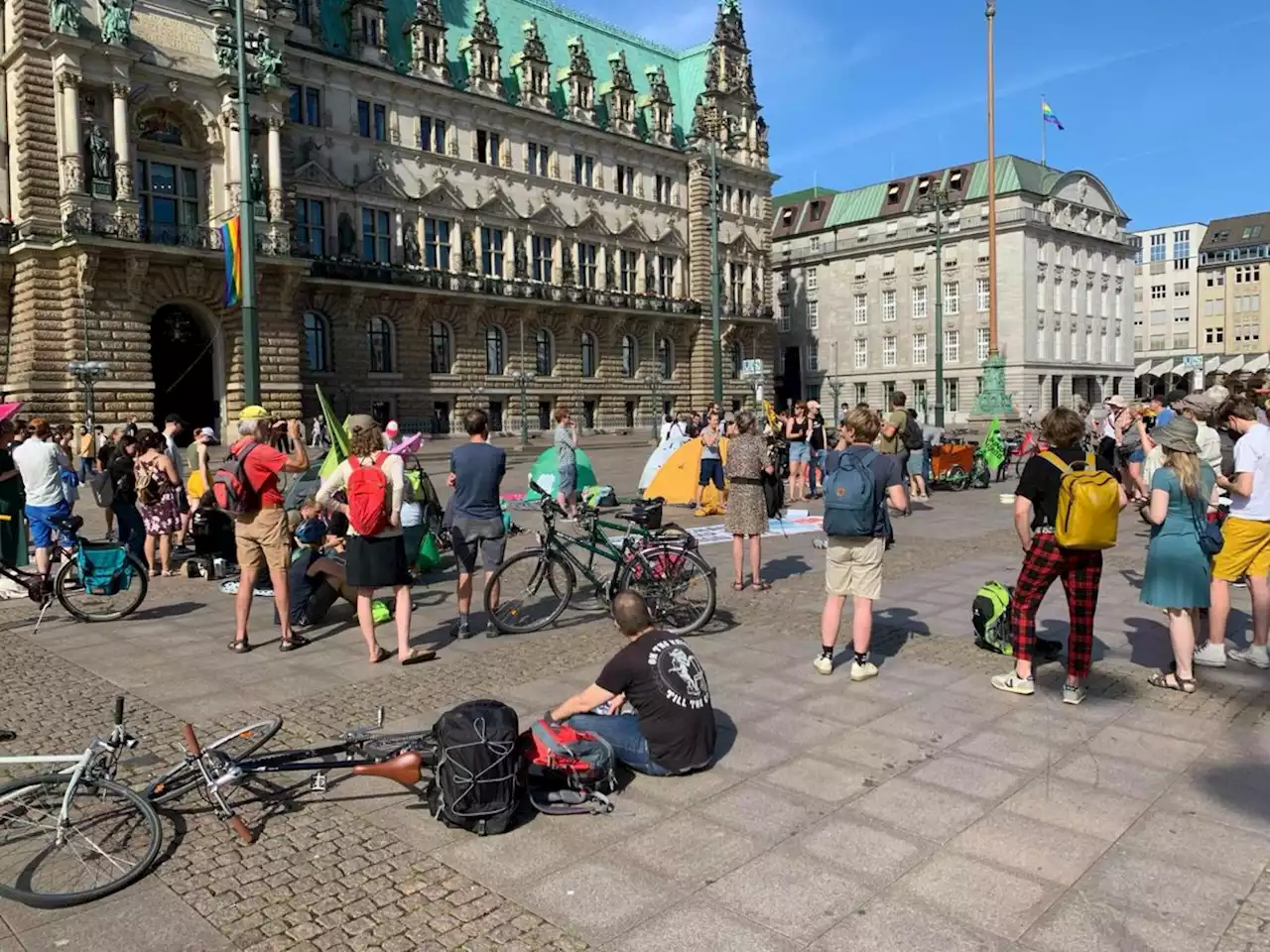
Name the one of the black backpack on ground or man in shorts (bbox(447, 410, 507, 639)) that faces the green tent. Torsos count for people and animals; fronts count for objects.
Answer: the man in shorts

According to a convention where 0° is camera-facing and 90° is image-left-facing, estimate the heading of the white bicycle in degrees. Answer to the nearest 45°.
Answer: approximately 270°

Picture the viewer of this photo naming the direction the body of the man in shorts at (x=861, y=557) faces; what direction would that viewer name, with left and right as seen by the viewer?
facing away from the viewer and to the right of the viewer

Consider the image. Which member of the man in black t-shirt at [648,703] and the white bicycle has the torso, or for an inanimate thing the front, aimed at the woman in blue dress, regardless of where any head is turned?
the white bicycle

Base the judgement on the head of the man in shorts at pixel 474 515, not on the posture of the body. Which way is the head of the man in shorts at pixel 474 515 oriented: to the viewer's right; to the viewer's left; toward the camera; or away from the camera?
away from the camera

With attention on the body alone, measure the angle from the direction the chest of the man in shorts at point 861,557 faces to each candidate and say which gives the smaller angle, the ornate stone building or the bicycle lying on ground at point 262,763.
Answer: the ornate stone building

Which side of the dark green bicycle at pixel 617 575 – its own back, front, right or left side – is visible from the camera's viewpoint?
left

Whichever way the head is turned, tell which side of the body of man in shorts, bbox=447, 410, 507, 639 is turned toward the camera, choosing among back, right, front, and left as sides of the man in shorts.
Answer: back

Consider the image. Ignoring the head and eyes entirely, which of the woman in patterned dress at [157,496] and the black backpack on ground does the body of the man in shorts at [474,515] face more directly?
the woman in patterned dress
